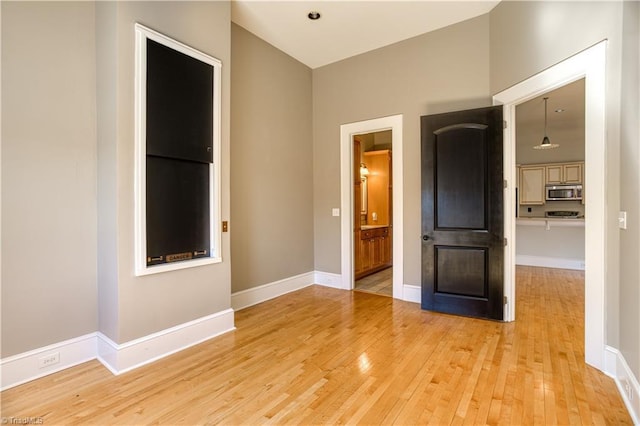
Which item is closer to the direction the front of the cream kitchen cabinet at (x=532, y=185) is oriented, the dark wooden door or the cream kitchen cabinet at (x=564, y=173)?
the dark wooden door

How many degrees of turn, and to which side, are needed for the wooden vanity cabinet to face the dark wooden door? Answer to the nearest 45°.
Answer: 0° — it already faces it

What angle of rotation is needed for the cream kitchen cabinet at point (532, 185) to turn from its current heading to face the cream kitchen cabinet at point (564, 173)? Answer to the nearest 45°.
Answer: approximately 90° to its left

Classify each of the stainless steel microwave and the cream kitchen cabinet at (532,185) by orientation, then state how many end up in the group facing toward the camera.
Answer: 2

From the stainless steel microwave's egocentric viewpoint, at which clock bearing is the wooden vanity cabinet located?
The wooden vanity cabinet is roughly at 1 o'clock from the stainless steel microwave.

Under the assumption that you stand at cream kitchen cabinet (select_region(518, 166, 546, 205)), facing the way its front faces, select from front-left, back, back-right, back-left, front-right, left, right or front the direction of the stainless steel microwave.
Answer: left

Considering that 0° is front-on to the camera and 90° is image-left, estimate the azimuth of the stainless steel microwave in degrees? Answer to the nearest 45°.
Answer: approximately 0°
